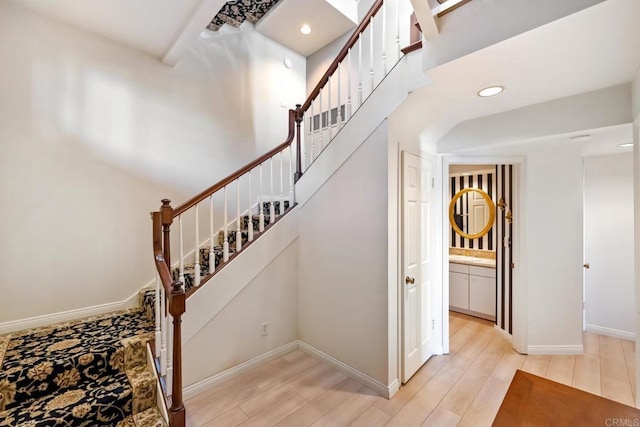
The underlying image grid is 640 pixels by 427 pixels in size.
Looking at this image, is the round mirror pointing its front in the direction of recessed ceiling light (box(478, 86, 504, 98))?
yes

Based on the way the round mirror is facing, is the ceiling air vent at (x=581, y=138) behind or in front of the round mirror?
in front

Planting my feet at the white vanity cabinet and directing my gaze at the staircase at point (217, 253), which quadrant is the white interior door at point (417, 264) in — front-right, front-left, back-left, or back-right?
front-left

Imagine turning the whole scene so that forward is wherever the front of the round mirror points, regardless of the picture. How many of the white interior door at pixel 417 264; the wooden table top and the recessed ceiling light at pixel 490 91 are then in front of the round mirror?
3

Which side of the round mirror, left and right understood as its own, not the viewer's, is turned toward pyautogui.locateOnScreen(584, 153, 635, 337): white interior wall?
left

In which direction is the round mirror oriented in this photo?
toward the camera

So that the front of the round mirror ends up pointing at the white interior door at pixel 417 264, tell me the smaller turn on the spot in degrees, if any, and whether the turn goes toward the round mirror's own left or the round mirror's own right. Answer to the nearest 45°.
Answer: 0° — it already faces it

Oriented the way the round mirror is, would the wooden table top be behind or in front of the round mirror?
in front

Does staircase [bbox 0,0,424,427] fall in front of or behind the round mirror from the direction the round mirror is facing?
in front
